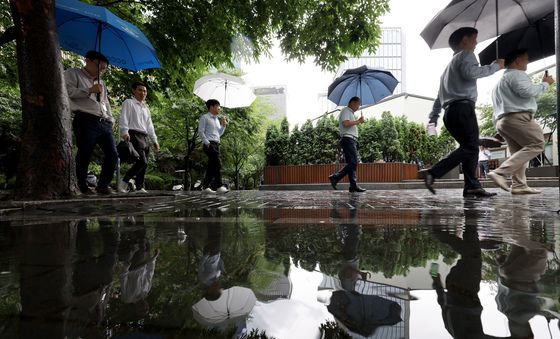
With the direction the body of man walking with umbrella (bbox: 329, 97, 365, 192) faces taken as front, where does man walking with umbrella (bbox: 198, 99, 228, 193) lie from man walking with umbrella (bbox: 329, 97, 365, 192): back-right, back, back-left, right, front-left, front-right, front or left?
back

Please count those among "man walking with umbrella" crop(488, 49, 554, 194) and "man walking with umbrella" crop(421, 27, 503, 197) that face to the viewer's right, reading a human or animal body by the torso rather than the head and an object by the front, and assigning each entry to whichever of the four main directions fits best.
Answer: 2

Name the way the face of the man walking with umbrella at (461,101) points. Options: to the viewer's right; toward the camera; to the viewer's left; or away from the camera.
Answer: to the viewer's right

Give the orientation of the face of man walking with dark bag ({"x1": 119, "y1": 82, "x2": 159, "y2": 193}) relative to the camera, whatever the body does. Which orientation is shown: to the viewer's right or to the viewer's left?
to the viewer's right

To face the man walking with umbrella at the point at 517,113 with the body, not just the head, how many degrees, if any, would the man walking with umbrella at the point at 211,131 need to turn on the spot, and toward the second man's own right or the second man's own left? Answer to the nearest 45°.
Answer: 0° — they already face them

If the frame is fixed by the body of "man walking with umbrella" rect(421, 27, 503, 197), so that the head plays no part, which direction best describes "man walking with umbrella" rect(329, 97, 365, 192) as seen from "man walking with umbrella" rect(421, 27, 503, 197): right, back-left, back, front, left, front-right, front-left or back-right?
back-left

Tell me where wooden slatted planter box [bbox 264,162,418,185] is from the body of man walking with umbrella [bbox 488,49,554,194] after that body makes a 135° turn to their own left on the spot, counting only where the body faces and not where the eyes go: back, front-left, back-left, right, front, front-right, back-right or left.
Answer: front

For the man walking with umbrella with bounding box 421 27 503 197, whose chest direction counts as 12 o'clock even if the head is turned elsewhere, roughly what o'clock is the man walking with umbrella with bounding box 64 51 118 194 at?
the man walking with umbrella with bounding box 64 51 118 194 is roughly at 5 o'clock from the man walking with umbrella with bounding box 421 27 503 197.

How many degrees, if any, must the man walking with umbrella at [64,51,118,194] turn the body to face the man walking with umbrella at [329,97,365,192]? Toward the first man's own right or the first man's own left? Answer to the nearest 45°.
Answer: approximately 45° to the first man's own left

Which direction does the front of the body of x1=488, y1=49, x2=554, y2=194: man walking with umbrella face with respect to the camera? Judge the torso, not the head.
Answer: to the viewer's right
